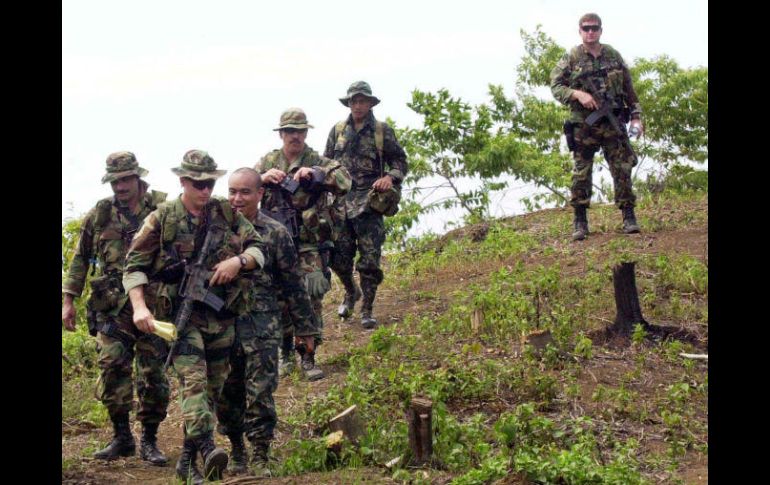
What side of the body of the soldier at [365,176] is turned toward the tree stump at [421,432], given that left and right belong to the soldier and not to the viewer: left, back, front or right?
front

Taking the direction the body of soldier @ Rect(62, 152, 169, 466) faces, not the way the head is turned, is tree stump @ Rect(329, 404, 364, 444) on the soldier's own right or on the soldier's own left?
on the soldier's own left

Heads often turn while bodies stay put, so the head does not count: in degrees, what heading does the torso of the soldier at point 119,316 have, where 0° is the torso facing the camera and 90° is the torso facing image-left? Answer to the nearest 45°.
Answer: approximately 0°

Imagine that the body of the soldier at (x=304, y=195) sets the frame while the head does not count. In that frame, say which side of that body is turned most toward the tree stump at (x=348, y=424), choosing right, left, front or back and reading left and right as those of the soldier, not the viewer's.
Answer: front

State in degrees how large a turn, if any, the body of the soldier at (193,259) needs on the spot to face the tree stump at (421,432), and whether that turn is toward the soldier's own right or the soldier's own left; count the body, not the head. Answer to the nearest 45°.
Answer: approximately 90° to the soldier's own left

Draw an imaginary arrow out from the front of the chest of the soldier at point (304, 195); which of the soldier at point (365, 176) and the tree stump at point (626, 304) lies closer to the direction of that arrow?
the tree stump

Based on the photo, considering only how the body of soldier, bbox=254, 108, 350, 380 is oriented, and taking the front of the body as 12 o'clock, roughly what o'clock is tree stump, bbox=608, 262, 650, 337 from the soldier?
The tree stump is roughly at 9 o'clock from the soldier.

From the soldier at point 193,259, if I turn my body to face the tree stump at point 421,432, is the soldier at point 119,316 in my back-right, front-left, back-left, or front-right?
back-left
